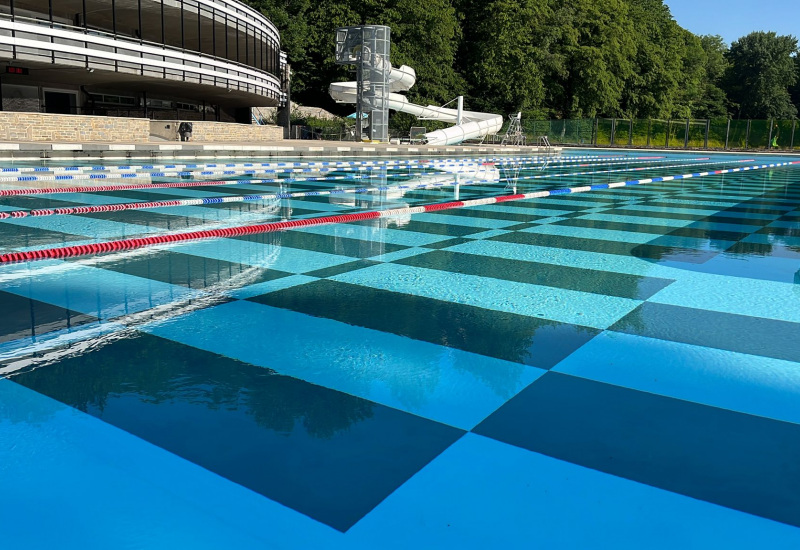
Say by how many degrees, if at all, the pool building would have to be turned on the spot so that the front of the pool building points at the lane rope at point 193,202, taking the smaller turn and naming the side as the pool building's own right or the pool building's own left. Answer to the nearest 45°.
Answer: approximately 45° to the pool building's own right

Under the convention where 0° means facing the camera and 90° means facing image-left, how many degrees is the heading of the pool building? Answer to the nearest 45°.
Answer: approximately 315°

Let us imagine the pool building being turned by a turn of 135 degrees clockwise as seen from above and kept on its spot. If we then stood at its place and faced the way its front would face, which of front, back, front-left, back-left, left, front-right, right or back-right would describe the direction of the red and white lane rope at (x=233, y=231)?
left

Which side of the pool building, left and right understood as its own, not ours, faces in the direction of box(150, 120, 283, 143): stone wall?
front
